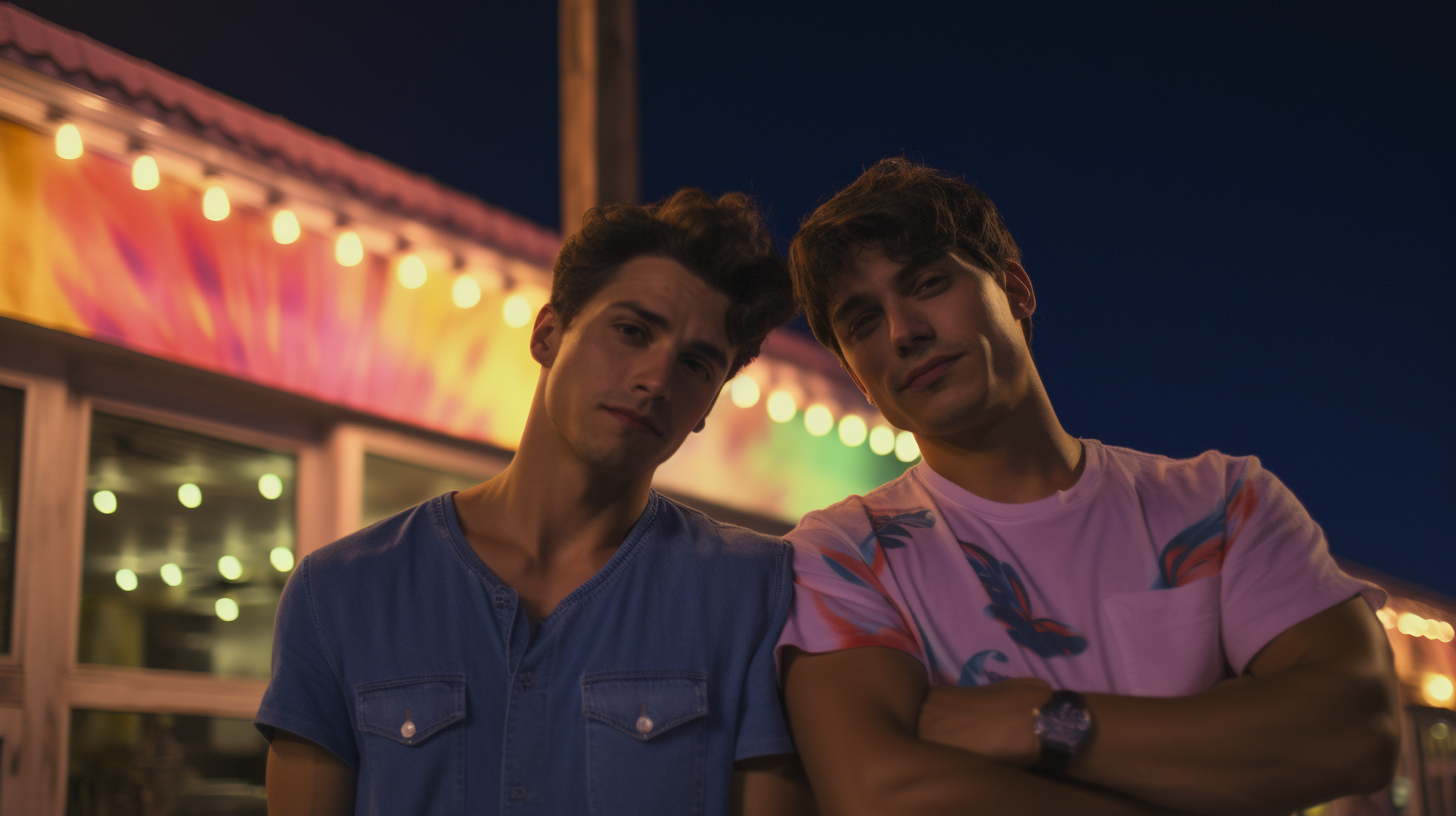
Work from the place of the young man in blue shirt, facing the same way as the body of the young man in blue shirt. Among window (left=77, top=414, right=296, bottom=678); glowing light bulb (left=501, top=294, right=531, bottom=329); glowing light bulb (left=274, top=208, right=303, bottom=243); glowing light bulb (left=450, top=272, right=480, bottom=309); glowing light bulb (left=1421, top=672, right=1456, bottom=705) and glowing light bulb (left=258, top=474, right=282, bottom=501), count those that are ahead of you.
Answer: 0

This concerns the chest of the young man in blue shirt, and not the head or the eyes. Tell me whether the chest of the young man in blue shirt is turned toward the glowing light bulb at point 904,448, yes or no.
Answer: no

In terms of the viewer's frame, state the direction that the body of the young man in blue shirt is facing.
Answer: toward the camera

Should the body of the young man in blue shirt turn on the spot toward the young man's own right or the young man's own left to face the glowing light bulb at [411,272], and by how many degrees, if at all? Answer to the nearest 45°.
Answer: approximately 180°

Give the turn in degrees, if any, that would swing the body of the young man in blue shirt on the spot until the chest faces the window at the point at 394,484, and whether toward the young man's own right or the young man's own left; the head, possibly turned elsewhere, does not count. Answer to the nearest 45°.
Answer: approximately 180°

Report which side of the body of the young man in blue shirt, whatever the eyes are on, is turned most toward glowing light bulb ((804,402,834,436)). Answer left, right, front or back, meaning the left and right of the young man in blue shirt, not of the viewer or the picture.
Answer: back

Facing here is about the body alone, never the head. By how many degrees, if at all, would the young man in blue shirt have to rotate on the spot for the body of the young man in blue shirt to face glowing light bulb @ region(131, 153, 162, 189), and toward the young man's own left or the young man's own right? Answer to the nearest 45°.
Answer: approximately 135° to the young man's own right

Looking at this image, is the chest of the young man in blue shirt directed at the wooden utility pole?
no
